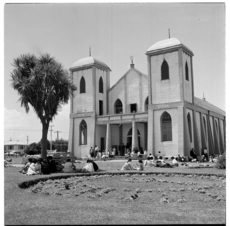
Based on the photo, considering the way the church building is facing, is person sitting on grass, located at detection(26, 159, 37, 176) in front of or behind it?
in front

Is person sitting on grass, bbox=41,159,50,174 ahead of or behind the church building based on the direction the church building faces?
ahead

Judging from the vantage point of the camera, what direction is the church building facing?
facing the viewer and to the left of the viewer

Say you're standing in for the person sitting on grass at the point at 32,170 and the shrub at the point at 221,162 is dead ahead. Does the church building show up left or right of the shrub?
left

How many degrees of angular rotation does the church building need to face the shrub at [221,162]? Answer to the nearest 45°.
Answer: approximately 45° to its left
